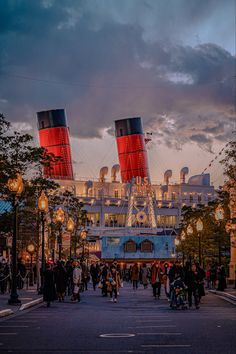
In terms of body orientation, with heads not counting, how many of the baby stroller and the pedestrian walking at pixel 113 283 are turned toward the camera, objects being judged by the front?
2

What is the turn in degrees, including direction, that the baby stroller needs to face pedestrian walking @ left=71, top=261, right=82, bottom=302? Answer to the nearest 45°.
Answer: approximately 135° to its right

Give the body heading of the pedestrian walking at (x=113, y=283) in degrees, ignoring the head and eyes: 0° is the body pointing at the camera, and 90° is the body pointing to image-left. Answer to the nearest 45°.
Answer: approximately 0°
